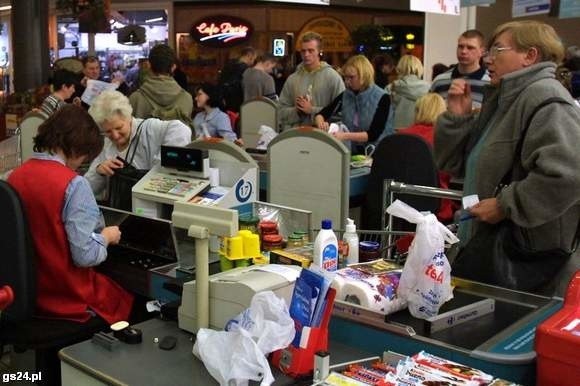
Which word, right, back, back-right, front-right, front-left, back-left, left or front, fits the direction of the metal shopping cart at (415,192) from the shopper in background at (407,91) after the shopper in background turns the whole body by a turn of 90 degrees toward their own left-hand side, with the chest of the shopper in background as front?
left

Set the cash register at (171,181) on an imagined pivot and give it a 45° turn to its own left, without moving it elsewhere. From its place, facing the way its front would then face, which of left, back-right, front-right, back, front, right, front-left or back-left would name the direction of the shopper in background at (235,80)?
back

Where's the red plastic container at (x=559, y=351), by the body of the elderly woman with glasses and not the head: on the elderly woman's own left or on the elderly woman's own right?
on the elderly woman's own left

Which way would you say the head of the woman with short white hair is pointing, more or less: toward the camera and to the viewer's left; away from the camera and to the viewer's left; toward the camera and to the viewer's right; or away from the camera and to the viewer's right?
toward the camera and to the viewer's left

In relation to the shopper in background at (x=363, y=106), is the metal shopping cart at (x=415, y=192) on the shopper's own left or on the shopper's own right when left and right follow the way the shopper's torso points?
on the shopper's own left

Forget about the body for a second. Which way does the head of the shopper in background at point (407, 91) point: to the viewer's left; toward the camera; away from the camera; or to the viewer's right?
away from the camera

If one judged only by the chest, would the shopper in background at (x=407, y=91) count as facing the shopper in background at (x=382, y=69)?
yes

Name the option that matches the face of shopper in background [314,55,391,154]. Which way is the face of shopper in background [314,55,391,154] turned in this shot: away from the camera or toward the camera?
toward the camera

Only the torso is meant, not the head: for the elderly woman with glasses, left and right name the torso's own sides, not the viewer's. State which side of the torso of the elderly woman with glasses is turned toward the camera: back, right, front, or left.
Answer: left

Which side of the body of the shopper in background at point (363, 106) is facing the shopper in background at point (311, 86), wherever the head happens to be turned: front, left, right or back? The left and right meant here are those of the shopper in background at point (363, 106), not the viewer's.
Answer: right

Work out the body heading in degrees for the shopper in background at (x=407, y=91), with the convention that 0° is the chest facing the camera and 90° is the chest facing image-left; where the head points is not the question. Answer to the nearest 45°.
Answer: approximately 180°
